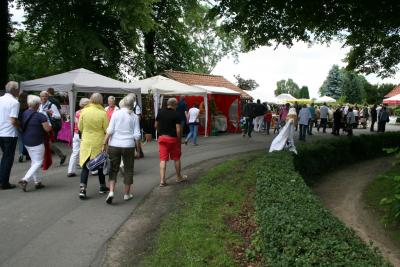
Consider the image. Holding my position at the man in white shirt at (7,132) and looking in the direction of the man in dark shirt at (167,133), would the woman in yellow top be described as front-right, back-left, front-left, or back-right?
front-right

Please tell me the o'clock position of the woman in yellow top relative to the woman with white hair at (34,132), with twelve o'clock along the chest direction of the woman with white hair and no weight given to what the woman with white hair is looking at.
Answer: The woman in yellow top is roughly at 3 o'clock from the woman with white hair.

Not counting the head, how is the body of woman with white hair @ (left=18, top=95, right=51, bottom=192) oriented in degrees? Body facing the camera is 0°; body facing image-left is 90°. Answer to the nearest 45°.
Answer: approximately 225°

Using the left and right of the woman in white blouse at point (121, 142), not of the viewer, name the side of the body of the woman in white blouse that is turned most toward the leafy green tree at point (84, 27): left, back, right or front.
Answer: front

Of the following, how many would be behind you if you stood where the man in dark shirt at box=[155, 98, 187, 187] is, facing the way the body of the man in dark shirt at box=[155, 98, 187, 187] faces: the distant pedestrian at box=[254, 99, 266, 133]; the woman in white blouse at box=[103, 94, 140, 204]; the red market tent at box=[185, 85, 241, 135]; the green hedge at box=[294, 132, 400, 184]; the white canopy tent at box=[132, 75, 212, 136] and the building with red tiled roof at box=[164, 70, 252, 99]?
1

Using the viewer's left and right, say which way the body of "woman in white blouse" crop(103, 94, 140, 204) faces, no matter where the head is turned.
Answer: facing away from the viewer

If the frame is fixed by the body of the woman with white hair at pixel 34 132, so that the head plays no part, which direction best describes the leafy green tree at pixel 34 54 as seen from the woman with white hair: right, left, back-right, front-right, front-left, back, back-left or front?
front-left
